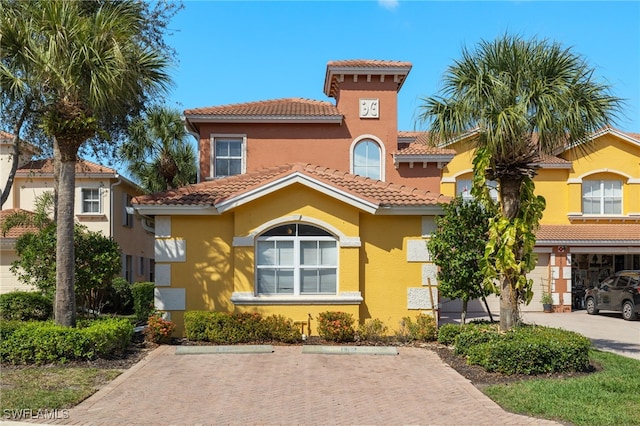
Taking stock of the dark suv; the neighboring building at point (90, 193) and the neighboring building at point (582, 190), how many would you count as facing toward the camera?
2

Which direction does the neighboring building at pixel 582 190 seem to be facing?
toward the camera

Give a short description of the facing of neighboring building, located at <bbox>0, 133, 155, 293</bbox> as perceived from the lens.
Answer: facing the viewer

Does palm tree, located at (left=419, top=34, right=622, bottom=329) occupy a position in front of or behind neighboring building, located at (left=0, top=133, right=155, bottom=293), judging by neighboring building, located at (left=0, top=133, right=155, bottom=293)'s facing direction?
in front

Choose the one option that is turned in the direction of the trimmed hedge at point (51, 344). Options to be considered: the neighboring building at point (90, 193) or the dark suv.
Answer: the neighboring building

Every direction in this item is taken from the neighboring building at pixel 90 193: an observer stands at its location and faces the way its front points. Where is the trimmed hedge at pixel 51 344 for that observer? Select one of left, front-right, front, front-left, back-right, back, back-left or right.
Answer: front

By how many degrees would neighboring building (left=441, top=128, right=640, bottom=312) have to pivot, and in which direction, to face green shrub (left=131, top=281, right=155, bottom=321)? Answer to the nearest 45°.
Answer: approximately 45° to its right
